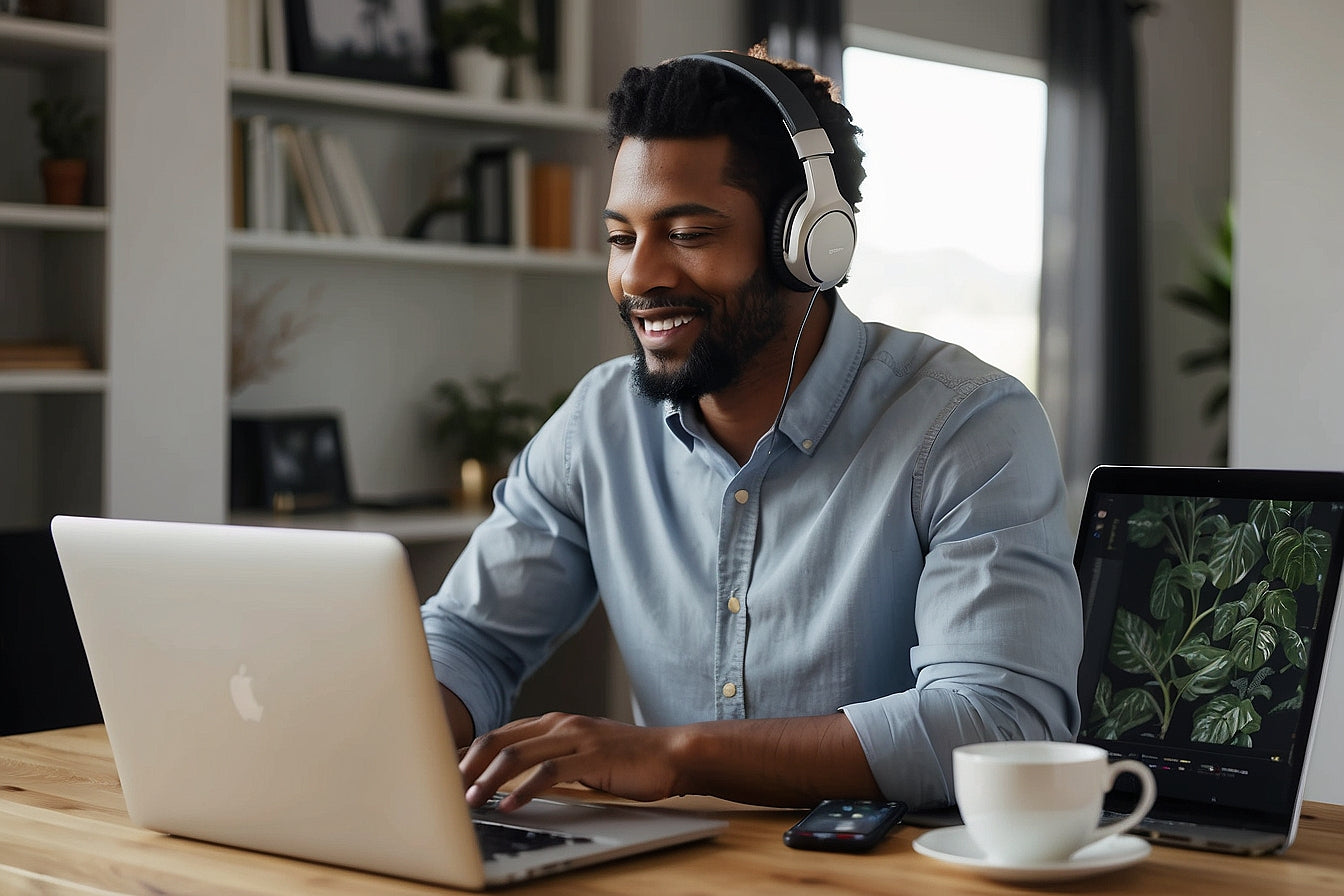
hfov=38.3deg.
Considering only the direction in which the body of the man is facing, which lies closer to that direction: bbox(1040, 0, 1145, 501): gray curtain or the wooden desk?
the wooden desk

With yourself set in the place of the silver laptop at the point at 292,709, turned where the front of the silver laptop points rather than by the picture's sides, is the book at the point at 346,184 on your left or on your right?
on your left

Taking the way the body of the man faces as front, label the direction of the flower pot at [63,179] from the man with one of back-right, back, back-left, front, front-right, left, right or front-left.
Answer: right

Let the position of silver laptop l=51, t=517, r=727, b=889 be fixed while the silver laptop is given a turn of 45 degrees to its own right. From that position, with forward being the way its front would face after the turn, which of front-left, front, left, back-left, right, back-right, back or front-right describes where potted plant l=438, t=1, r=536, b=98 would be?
left

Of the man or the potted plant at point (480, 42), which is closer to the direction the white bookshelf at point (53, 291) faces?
the man

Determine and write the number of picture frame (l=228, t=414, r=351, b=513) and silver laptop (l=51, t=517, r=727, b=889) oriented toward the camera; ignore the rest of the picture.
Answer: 1

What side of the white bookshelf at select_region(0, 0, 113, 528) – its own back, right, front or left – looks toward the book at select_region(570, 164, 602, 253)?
left

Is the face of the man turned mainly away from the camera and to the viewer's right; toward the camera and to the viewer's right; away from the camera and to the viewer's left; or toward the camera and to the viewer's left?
toward the camera and to the viewer's left

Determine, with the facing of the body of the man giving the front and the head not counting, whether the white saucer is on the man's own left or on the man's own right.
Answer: on the man's own left

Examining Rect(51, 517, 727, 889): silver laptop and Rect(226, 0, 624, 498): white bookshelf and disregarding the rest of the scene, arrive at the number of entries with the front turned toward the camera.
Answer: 1

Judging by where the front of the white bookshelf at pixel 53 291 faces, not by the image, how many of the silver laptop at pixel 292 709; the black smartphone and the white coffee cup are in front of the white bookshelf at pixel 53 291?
3
